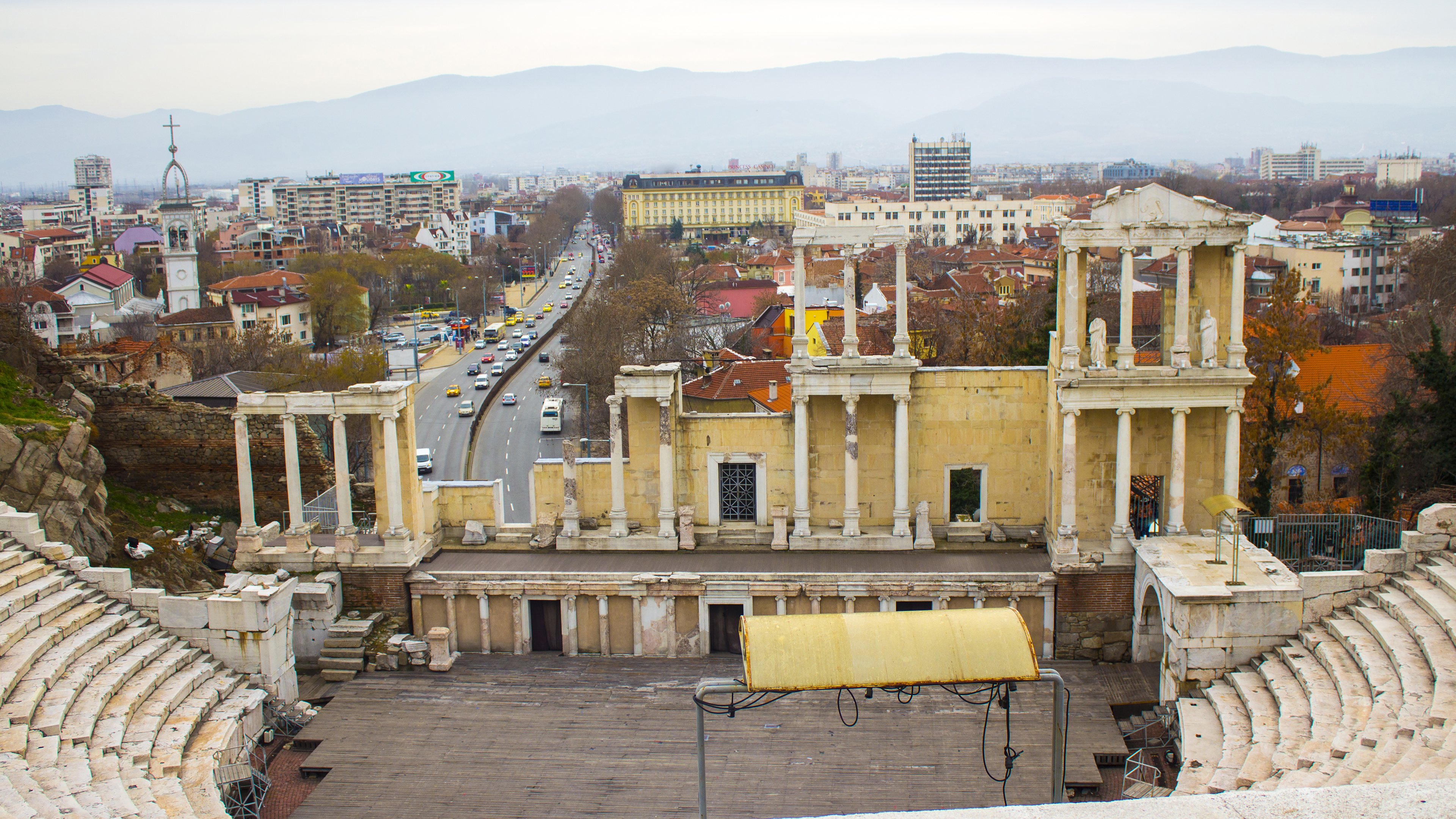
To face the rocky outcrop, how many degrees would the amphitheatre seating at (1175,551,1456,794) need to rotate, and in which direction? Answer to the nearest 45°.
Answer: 0° — it already faces it

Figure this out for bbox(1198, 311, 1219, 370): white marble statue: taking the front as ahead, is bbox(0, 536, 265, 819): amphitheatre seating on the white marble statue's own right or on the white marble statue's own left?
on the white marble statue's own right

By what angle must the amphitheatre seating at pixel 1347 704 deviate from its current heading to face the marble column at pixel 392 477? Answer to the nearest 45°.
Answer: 0° — it already faces it

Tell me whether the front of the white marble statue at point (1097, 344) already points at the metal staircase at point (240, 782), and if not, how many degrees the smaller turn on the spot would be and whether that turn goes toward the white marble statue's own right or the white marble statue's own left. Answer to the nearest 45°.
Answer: approximately 45° to the white marble statue's own right

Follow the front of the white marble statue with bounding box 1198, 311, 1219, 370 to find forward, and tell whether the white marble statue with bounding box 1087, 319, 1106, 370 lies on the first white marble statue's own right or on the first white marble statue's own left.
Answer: on the first white marble statue's own right

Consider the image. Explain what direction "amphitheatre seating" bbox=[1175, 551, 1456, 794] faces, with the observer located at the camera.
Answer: facing to the left of the viewer

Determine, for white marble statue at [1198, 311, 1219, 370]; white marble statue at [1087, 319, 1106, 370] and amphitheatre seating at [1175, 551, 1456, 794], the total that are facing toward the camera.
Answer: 2

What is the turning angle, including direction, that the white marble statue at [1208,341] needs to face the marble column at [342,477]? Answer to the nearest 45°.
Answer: approximately 90° to its right

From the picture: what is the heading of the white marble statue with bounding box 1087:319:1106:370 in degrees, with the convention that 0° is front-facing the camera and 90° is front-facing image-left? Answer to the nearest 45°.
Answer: approximately 0°

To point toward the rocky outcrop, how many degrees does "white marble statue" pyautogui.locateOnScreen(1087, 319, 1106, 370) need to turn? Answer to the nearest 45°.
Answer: approximately 90° to its right

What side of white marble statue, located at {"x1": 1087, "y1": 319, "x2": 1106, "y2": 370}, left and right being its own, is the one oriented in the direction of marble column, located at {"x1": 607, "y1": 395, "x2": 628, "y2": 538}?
right
